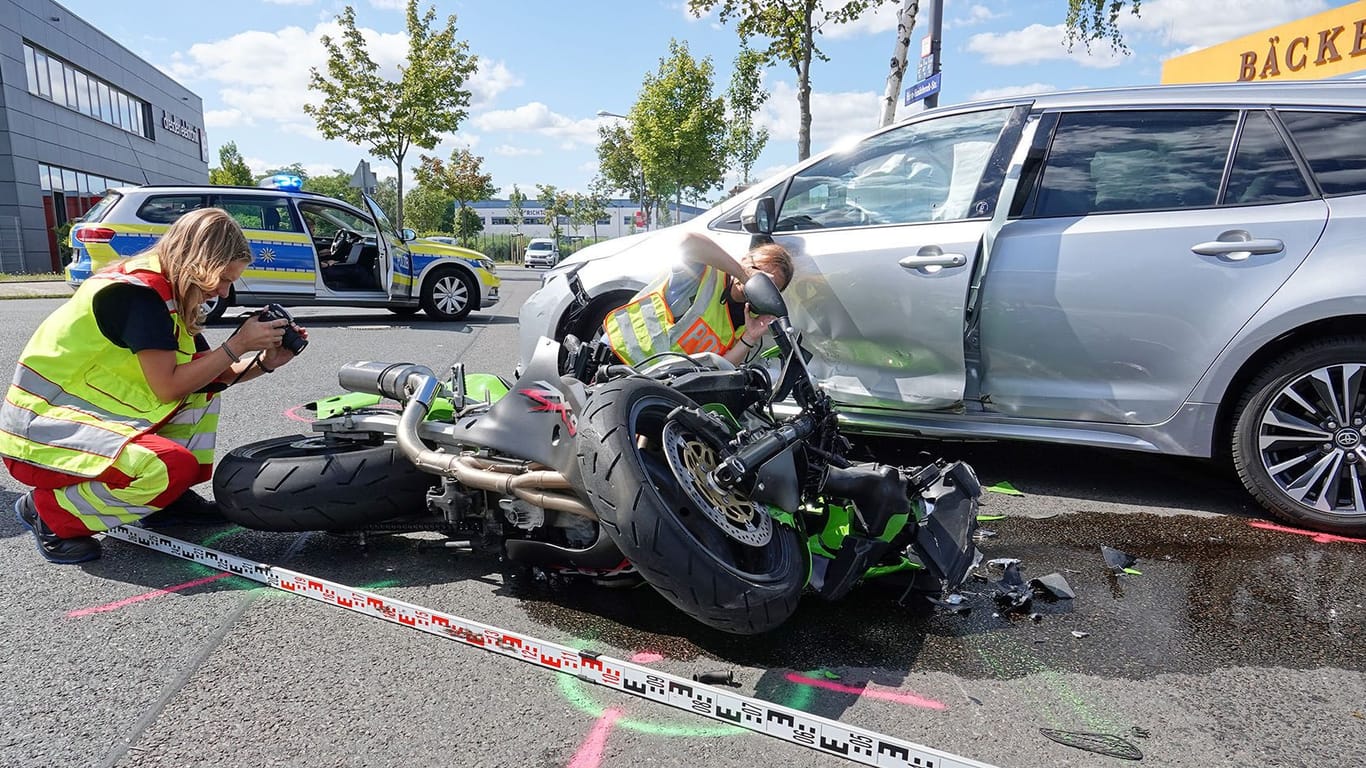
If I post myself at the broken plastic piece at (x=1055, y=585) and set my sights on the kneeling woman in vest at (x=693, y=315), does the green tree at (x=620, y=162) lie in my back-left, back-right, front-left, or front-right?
front-right

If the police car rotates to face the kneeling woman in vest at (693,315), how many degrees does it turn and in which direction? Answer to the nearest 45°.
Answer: approximately 90° to its right

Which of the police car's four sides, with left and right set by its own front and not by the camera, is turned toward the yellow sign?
front

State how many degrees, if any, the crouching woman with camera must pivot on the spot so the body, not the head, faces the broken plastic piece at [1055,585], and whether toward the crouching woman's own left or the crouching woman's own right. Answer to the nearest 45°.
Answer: approximately 45° to the crouching woman's own right

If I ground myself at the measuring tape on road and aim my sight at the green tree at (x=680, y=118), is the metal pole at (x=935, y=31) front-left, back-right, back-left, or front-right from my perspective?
front-right

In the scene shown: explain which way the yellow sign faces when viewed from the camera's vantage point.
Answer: facing the viewer and to the left of the viewer

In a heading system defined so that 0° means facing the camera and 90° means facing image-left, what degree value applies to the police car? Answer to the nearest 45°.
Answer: approximately 270°

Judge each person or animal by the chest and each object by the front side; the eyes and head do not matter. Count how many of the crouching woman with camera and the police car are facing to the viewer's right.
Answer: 2

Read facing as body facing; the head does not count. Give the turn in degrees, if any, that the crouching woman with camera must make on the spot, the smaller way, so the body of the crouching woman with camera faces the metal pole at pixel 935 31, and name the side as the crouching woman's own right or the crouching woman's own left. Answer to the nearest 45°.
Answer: approximately 45° to the crouching woman's own left

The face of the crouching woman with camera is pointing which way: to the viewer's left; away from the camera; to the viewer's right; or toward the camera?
to the viewer's right

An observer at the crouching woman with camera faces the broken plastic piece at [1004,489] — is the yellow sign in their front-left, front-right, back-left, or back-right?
front-left

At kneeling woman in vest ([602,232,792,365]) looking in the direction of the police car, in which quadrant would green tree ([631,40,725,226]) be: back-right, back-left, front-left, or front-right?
front-right

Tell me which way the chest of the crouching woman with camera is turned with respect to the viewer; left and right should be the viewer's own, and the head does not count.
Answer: facing to the right of the viewer

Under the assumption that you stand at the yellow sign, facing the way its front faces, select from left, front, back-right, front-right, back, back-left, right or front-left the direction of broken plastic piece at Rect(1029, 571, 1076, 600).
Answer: front-left
